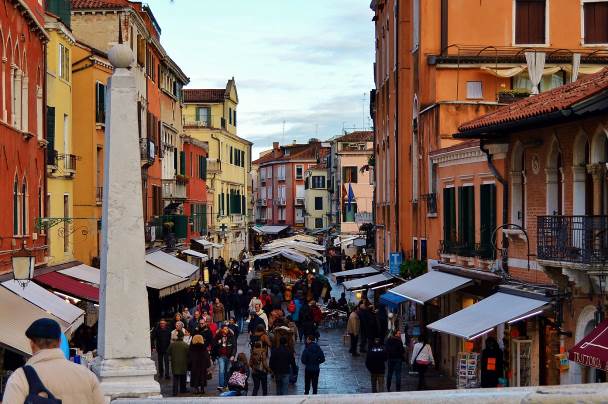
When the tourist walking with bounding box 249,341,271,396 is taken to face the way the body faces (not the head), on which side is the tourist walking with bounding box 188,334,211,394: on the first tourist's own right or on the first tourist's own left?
on the first tourist's own left

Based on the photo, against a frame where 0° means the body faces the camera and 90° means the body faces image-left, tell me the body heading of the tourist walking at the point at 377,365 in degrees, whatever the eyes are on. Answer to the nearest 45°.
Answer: approximately 180°

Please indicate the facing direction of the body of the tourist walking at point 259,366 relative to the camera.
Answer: away from the camera

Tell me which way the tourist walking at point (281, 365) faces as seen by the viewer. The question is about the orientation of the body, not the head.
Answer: away from the camera
